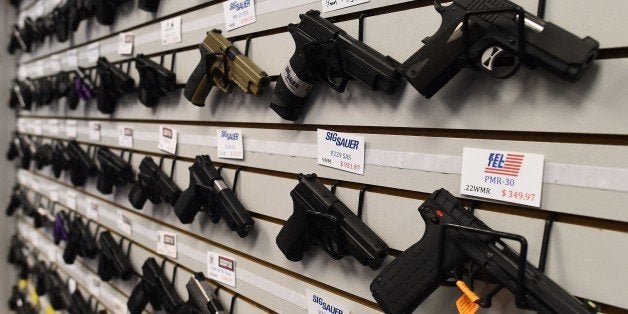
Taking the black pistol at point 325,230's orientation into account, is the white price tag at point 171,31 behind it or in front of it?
behind

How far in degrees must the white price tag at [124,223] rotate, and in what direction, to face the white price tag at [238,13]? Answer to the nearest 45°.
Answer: approximately 45° to its left

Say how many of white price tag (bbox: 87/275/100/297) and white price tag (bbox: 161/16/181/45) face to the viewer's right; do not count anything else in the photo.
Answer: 0

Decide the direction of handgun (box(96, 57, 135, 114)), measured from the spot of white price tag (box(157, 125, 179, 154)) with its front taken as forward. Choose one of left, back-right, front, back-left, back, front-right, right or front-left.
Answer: right

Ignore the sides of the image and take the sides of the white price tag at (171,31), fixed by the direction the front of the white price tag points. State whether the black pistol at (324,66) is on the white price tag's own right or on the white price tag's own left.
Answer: on the white price tag's own left

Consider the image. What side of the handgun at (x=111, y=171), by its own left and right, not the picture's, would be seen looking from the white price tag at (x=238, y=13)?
front

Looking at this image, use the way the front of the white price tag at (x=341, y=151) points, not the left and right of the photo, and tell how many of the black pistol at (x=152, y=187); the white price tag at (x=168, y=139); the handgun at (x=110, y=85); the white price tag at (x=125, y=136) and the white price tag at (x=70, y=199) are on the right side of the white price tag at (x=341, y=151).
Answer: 5

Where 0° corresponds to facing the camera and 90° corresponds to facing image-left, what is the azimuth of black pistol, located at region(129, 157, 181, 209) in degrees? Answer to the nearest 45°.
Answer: approximately 315°

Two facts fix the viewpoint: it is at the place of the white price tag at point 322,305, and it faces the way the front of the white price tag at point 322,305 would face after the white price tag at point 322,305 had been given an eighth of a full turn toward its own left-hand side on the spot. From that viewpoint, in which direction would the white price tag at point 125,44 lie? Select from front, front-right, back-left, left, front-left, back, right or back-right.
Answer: back-right

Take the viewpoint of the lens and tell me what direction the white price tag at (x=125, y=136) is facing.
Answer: facing the viewer and to the left of the viewer

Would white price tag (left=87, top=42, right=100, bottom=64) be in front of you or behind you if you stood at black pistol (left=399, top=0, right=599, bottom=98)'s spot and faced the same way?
behind
